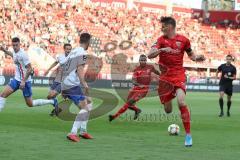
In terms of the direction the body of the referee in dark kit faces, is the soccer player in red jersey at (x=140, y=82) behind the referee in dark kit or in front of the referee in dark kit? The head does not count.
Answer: in front

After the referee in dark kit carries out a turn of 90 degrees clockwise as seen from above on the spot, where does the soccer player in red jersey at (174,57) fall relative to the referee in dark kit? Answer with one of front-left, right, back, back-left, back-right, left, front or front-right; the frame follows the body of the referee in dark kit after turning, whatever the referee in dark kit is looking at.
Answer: left
